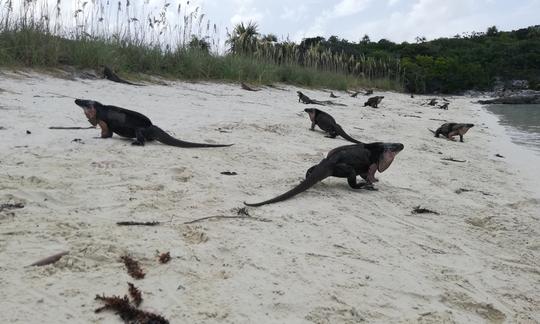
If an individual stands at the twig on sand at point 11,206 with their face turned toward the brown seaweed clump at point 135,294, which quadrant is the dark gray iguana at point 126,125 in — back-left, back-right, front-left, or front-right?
back-left

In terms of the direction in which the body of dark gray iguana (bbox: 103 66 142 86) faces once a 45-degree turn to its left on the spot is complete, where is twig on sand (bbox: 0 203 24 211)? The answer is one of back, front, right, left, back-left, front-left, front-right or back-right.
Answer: front-left

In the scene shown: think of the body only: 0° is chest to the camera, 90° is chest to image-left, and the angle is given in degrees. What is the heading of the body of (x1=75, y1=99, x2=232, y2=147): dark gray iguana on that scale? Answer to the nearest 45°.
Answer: approximately 90°

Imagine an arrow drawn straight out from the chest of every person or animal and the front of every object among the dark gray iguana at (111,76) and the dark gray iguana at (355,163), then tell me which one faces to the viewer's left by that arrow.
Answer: the dark gray iguana at (111,76)

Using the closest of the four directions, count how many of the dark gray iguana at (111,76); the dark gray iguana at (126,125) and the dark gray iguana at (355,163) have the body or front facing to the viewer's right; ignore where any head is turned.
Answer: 1

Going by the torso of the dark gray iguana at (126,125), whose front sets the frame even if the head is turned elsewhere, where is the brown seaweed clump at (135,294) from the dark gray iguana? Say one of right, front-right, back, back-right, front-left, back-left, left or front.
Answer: left

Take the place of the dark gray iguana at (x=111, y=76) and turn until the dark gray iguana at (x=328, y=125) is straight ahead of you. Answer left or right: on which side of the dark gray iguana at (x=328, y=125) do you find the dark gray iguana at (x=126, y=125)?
right

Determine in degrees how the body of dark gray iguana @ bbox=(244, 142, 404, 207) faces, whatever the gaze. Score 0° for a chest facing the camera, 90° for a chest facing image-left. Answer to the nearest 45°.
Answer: approximately 270°

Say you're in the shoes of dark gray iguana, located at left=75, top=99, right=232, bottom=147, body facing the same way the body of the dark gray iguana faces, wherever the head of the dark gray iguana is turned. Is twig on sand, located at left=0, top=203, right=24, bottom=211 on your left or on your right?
on your left

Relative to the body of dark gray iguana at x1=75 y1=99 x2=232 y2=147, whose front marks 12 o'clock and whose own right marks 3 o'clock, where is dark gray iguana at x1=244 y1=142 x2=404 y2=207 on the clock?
dark gray iguana at x1=244 y1=142 x2=404 y2=207 is roughly at 7 o'clock from dark gray iguana at x1=75 y1=99 x2=232 y2=147.

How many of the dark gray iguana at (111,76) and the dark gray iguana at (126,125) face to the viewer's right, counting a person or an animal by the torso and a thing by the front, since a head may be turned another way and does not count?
0

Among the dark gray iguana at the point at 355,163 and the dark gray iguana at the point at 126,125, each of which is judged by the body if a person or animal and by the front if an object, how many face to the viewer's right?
1

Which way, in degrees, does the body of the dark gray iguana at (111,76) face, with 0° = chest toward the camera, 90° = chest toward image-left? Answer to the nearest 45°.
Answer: approximately 90°

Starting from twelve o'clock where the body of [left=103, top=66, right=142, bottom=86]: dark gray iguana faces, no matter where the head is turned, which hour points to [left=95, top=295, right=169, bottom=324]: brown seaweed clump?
The brown seaweed clump is roughly at 9 o'clock from the dark gray iguana.

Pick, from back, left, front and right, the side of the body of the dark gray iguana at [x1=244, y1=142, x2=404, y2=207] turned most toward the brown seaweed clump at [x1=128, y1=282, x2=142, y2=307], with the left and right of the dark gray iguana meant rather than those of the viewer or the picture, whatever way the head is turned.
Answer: right

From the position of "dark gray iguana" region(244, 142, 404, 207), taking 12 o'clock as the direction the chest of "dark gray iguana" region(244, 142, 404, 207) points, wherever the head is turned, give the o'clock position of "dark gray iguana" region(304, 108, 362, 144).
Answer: "dark gray iguana" region(304, 108, 362, 144) is roughly at 9 o'clock from "dark gray iguana" region(244, 142, 404, 207).

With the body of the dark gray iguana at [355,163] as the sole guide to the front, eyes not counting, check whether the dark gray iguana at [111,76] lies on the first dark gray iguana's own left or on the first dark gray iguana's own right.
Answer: on the first dark gray iguana's own left

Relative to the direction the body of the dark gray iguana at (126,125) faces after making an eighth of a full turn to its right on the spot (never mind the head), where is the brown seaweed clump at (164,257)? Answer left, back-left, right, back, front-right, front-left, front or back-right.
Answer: back-left
